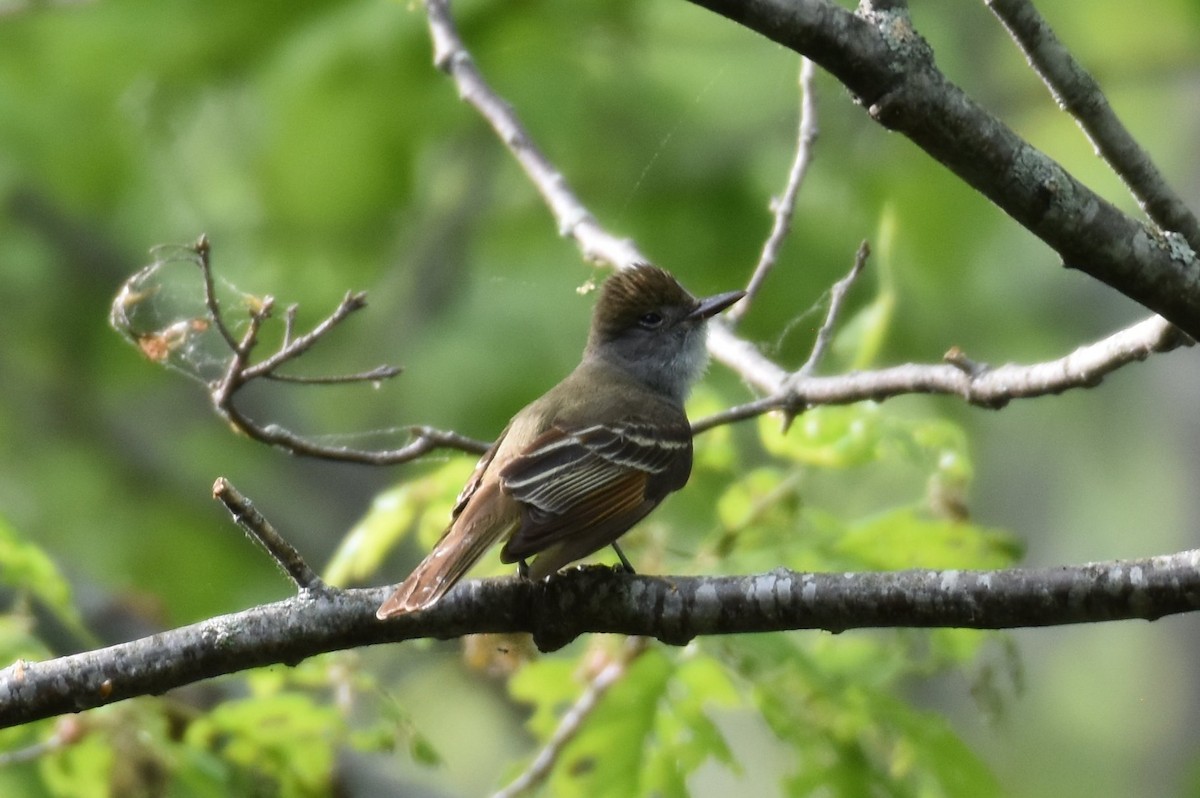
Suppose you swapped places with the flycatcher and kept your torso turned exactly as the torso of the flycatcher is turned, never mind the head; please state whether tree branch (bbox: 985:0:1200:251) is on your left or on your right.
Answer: on your right

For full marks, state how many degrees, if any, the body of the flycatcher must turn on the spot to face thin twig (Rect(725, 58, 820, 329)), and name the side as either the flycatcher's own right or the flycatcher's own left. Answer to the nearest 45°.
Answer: approximately 45° to the flycatcher's own right

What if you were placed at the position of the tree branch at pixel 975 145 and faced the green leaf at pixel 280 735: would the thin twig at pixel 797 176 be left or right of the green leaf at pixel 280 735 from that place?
right

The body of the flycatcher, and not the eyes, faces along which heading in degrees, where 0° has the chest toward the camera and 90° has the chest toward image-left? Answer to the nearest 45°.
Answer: approximately 225°
